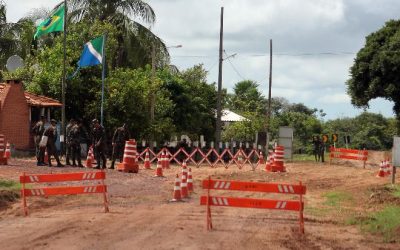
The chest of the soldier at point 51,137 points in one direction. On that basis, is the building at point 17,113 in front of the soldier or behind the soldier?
behind

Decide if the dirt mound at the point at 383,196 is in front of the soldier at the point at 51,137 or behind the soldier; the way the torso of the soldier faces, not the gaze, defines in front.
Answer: in front

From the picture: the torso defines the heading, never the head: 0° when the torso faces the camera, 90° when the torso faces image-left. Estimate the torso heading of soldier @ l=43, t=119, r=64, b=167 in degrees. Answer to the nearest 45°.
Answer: approximately 315°

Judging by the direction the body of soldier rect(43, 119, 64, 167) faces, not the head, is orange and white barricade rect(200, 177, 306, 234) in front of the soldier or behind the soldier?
in front

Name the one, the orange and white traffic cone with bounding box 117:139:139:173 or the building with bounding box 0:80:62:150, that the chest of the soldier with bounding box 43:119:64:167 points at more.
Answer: the orange and white traffic cone

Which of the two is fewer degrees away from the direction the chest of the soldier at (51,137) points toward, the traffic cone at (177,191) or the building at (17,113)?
the traffic cone

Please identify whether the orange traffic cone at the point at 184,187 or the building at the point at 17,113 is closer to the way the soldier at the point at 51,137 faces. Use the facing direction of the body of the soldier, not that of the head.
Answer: the orange traffic cone

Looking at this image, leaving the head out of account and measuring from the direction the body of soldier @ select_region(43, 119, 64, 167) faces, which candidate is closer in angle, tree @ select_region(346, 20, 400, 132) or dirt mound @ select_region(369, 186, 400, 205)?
the dirt mound

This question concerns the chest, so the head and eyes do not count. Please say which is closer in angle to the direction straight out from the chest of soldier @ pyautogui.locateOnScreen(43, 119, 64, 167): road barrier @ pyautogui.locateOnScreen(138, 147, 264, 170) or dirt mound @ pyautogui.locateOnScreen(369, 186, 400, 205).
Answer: the dirt mound

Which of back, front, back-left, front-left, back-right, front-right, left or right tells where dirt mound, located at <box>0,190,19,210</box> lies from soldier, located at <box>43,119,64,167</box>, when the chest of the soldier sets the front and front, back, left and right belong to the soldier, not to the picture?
front-right

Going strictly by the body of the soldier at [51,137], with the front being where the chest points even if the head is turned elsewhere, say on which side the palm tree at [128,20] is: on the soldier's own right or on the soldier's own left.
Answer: on the soldier's own left
